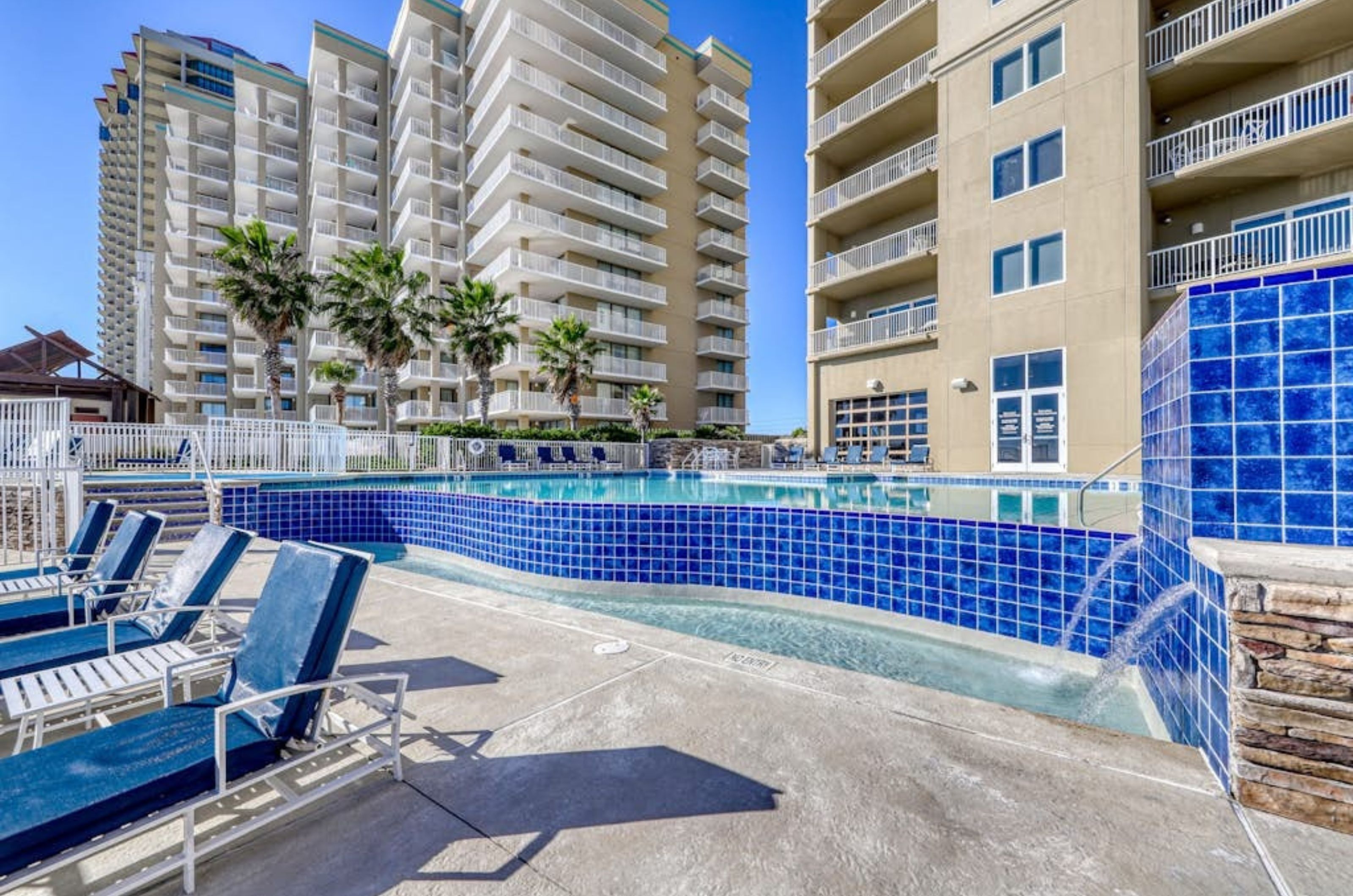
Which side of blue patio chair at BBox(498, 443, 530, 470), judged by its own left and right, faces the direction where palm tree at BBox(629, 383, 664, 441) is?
left

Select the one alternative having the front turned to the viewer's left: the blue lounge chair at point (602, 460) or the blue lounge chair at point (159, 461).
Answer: the blue lounge chair at point (159, 461)

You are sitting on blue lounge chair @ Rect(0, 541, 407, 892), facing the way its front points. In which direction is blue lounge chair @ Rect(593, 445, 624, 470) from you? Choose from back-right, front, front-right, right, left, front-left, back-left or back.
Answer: back

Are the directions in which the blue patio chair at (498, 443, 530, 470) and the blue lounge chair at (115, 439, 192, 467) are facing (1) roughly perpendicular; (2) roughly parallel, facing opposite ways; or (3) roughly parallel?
roughly perpendicular

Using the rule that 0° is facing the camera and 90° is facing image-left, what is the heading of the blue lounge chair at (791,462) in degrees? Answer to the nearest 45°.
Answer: approximately 45°

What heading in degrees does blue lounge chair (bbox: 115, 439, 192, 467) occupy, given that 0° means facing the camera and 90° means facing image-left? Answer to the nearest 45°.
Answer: approximately 90°

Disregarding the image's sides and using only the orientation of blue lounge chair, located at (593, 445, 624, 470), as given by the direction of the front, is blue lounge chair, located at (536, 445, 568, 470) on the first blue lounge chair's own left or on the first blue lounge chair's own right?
on the first blue lounge chair's own right

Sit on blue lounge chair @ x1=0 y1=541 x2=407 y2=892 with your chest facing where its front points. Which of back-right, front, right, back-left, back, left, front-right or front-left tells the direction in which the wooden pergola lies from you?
back-right

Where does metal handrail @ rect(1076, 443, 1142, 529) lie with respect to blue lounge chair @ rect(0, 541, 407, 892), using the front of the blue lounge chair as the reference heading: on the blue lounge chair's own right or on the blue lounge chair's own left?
on the blue lounge chair's own left

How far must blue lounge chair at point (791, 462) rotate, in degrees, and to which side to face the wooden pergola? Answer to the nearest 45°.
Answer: approximately 45° to its right

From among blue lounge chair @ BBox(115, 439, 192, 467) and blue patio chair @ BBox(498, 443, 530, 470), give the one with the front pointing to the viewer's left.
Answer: the blue lounge chair
